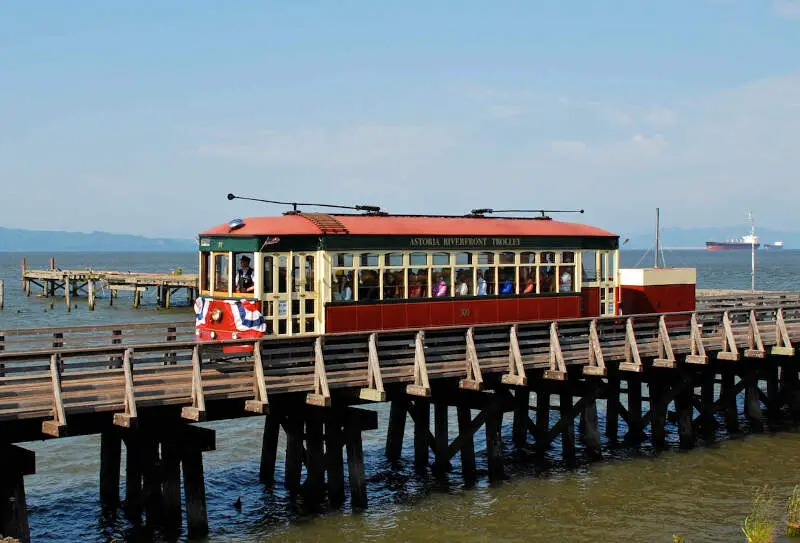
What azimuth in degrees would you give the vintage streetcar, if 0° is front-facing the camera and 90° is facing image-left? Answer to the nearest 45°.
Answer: approximately 45°
